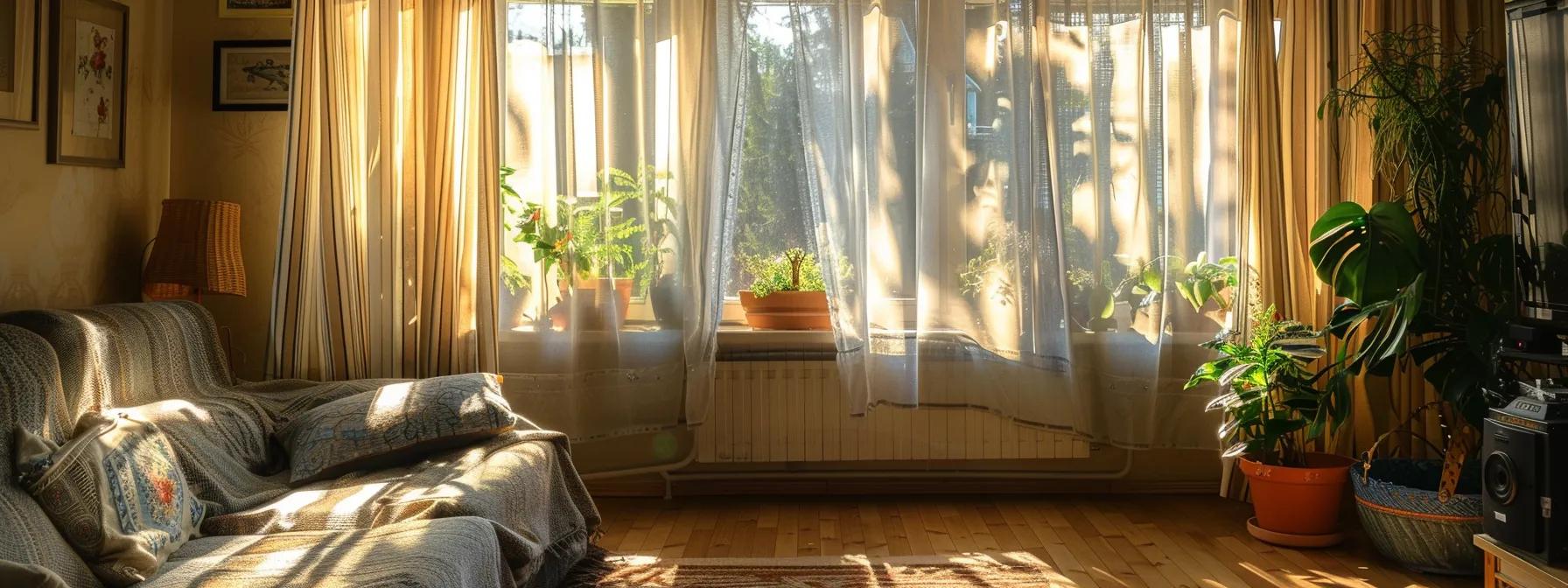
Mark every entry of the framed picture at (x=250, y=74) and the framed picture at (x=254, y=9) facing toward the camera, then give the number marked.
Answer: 2

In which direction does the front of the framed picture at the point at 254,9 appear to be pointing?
toward the camera

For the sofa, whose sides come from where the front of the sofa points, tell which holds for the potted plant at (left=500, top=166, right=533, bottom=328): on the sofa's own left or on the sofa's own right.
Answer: on the sofa's own left

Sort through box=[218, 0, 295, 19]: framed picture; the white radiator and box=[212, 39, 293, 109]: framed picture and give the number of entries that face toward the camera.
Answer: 3

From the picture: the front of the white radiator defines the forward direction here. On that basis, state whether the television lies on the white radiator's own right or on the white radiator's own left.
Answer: on the white radiator's own left

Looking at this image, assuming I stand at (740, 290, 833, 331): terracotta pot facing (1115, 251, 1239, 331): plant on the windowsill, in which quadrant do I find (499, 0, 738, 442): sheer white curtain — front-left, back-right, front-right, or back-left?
back-right

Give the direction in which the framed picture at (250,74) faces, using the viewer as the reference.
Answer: facing the viewer

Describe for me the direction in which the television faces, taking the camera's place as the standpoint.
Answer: facing the viewer and to the left of the viewer

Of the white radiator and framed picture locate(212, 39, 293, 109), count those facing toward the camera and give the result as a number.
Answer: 2

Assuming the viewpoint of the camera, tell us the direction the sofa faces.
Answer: facing the viewer and to the right of the viewer
